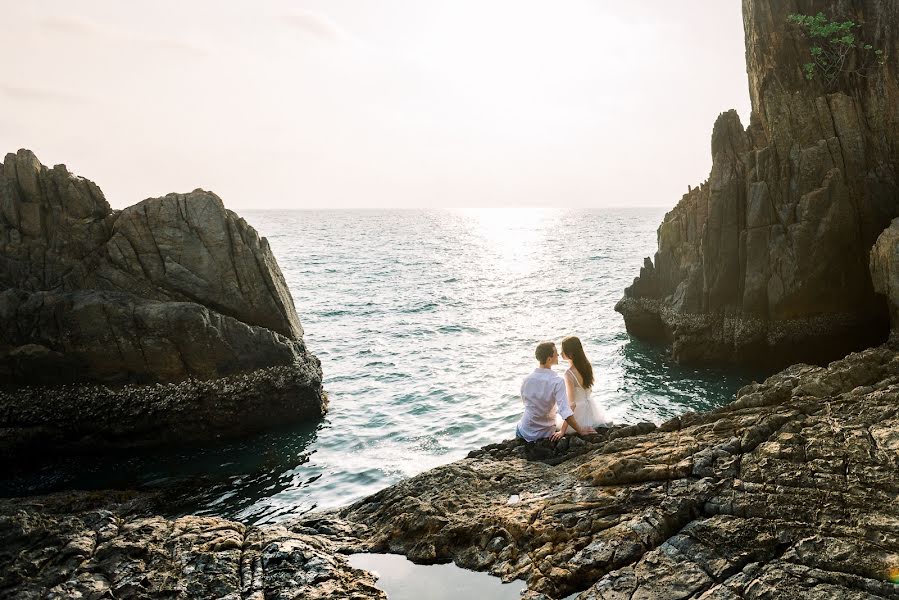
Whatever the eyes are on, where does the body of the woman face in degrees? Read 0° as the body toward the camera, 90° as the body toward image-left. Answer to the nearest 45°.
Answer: approximately 135°

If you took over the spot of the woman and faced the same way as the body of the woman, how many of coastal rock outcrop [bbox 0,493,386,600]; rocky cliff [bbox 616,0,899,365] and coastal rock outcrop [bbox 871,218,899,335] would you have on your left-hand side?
1

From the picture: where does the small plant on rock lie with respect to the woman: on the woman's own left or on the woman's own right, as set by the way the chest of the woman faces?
on the woman's own right

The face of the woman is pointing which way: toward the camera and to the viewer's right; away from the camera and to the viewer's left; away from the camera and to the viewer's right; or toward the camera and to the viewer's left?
away from the camera and to the viewer's left

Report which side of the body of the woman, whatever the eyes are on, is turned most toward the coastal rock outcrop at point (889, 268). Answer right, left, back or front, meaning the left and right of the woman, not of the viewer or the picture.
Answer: right

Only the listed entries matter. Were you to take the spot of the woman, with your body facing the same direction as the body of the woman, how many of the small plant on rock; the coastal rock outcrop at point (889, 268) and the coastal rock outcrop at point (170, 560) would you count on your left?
1

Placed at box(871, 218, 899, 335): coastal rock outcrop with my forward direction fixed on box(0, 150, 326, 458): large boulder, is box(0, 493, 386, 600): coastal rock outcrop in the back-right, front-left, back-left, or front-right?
front-left

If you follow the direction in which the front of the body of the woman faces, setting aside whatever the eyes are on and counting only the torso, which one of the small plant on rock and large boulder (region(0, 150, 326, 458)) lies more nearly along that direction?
the large boulder

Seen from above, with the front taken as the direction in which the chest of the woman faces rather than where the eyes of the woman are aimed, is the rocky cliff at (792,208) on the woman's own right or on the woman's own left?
on the woman's own right

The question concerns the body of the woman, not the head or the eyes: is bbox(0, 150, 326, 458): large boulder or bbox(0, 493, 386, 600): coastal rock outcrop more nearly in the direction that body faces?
the large boulder

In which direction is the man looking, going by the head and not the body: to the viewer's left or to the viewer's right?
to the viewer's right

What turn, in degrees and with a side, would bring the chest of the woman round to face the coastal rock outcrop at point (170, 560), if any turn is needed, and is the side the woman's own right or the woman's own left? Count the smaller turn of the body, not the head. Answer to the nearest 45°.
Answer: approximately 90° to the woman's own left
